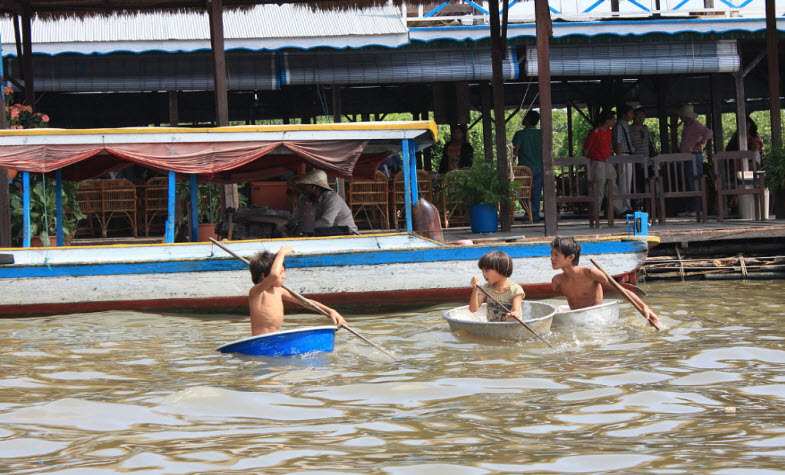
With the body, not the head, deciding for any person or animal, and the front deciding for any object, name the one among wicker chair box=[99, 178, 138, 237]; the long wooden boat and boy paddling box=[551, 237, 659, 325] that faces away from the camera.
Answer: the wicker chair

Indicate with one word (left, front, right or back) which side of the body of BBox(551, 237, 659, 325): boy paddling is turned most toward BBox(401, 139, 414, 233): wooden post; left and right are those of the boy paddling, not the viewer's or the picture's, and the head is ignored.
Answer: right

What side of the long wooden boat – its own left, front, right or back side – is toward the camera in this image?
right

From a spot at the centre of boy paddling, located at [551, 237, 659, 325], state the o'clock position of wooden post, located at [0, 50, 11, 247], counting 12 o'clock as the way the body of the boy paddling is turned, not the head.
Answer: The wooden post is roughly at 2 o'clock from the boy paddling.

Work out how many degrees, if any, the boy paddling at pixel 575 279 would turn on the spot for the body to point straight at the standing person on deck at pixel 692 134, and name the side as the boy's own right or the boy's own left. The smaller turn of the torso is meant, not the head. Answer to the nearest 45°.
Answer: approximately 135° to the boy's own right

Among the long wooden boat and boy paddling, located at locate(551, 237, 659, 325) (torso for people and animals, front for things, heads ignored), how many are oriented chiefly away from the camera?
0

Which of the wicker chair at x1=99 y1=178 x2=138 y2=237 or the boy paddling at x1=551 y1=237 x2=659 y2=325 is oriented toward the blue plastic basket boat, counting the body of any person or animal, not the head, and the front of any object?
the boy paddling

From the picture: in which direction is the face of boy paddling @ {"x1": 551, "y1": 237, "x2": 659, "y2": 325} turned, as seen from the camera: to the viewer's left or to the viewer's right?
to the viewer's left

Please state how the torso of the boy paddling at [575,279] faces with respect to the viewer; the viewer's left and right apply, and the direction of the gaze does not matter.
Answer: facing the viewer and to the left of the viewer

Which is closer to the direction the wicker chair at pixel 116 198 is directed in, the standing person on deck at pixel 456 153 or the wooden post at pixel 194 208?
the standing person on deck

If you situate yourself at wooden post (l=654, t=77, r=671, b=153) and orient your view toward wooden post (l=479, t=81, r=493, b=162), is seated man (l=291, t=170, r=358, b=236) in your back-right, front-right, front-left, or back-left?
front-left

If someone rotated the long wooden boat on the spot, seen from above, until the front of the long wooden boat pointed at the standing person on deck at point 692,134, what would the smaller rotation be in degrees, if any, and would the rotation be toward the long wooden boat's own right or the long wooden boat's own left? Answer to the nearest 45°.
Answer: approximately 45° to the long wooden boat's own left

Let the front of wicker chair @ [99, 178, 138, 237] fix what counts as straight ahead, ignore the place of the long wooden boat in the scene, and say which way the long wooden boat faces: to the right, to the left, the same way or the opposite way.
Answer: to the right
